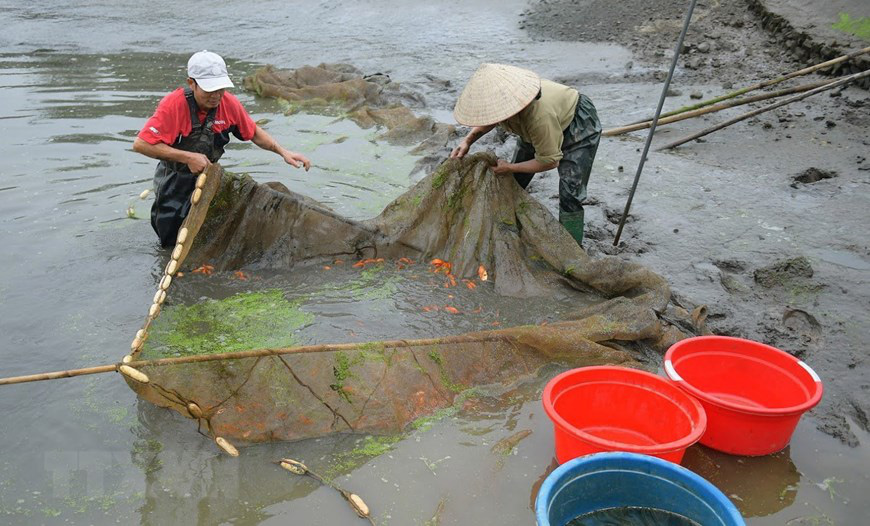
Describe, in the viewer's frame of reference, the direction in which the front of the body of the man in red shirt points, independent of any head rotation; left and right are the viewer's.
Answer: facing the viewer and to the right of the viewer

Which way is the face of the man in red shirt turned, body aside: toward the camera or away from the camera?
toward the camera

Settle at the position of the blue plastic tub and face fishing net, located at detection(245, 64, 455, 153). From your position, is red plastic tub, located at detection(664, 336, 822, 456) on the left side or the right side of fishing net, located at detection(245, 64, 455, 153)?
right

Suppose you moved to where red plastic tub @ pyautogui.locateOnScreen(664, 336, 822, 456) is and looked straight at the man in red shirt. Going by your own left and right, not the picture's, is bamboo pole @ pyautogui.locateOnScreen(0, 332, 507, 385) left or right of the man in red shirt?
left

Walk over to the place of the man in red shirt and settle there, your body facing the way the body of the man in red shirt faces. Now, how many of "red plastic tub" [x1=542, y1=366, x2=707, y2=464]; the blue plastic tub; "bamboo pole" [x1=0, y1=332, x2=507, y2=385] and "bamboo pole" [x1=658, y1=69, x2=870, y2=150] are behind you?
0

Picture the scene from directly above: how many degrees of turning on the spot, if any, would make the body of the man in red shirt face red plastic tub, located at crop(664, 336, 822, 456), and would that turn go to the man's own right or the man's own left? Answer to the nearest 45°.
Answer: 0° — they already face it

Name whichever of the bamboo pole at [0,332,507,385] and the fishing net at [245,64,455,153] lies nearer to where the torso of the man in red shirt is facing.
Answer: the bamboo pole

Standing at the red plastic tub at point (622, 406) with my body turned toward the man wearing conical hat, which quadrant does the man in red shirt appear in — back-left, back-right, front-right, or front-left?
front-left

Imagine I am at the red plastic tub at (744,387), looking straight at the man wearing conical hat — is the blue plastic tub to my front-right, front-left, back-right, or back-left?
back-left

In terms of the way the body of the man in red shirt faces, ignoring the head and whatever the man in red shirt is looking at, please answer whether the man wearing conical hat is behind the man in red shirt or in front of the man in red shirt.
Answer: in front

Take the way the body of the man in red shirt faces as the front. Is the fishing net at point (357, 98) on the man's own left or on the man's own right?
on the man's own left

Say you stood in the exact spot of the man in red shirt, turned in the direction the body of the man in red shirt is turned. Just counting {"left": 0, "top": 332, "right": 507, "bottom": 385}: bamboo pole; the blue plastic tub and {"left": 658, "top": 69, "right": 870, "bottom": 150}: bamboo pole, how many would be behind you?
0
